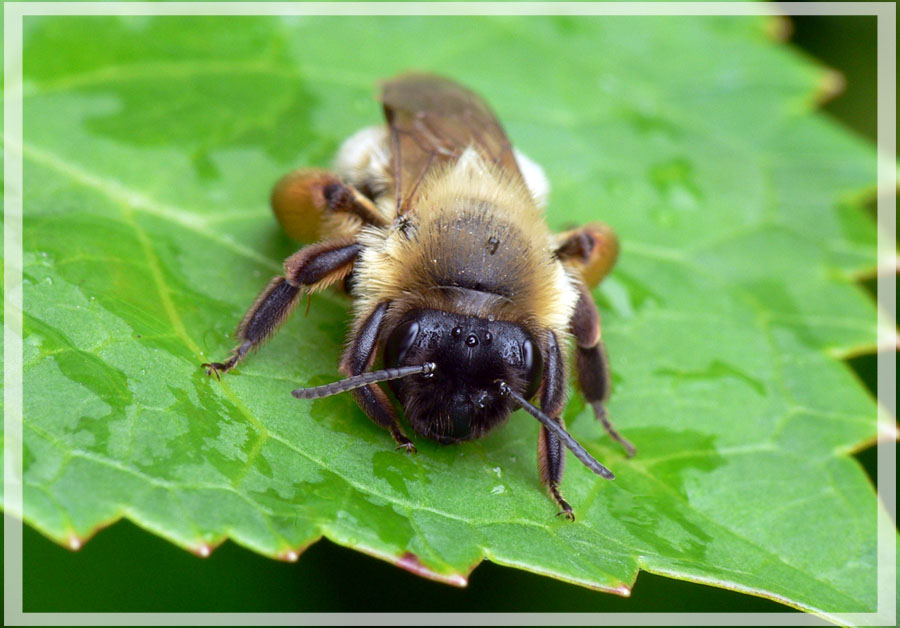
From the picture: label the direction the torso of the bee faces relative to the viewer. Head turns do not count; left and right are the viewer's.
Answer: facing the viewer
